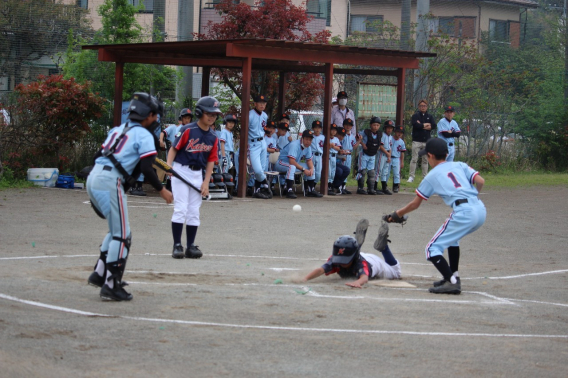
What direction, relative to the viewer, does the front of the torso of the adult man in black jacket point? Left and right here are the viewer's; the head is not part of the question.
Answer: facing the viewer

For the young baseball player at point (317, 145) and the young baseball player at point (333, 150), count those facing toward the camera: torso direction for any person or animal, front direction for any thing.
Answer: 2

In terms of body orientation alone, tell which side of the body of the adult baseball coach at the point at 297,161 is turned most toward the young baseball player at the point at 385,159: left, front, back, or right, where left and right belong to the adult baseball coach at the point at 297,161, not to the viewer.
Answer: left

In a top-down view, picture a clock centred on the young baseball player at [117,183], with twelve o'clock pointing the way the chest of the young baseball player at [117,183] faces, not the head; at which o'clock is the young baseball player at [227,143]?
the young baseball player at [227,143] is roughly at 11 o'clock from the young baseball player at [117,183].

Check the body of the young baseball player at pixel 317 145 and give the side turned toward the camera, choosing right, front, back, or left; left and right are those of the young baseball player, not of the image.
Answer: front

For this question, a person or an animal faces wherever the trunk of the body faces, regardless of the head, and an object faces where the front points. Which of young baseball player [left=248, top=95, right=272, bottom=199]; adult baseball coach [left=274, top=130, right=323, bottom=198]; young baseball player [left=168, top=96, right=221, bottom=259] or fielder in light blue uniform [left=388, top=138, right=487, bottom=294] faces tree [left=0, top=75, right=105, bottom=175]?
the fielder in light blue uniform

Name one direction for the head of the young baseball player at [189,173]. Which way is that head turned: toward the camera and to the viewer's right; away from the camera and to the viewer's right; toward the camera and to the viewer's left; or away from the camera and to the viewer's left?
toward the camera and to the viewer's right

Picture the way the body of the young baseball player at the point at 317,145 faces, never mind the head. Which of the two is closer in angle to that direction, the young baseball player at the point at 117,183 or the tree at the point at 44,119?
the young baseball player

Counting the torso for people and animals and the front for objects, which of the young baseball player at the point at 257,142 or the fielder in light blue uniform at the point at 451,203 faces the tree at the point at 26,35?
the fielder in light blue uniform

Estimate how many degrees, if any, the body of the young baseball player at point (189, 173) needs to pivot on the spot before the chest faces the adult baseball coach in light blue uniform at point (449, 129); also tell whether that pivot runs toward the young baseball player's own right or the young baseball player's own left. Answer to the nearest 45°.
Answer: approximately 90° to the young baseball player's own left

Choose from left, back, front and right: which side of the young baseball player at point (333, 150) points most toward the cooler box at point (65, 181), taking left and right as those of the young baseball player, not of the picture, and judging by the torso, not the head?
right

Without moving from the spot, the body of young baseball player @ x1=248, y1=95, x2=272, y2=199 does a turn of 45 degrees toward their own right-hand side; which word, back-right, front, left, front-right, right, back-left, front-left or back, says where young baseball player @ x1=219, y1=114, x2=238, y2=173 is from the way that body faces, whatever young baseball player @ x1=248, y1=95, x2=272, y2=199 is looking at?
right

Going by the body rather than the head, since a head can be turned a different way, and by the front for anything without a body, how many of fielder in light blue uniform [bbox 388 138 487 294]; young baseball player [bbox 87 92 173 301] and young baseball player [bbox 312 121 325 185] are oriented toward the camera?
1

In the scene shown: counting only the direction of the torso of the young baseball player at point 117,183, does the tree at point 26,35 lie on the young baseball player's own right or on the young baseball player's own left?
on the young baseball player's own left

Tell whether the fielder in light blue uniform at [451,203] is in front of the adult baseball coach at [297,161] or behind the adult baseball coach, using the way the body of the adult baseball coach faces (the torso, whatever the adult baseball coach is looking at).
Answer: in front

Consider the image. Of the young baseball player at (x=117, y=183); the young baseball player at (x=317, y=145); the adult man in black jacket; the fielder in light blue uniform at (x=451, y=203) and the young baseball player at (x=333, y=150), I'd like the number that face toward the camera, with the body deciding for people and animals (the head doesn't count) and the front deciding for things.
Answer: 3

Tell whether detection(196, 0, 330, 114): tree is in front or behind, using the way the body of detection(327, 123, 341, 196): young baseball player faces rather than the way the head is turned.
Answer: behind

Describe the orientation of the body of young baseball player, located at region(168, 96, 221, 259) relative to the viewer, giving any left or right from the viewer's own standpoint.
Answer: facing the viewer and to the right of the viewer
